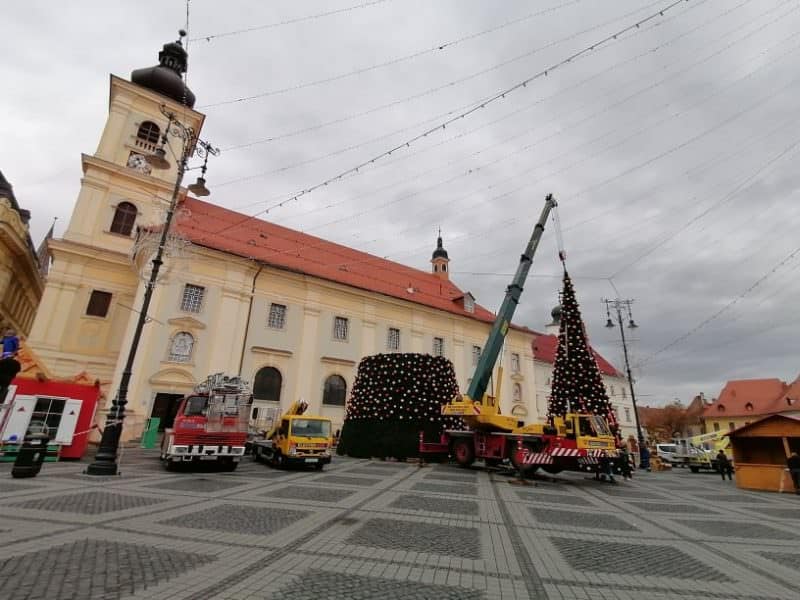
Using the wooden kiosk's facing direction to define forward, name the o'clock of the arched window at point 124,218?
The arched window is roughly at 2 o'clock from the wooden kiosk.

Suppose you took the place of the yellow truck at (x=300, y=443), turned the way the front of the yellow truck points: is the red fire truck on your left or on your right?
on your right

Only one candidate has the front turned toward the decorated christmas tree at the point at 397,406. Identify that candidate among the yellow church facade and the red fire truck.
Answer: the yellow church facade

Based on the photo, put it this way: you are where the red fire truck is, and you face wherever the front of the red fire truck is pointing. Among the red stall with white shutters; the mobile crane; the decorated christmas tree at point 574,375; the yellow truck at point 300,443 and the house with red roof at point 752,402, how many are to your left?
4

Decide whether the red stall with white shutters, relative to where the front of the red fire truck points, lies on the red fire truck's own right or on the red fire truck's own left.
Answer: on the red fire truck's own right

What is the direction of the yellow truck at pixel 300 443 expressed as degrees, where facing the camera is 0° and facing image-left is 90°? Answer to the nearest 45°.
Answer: approximately 315°

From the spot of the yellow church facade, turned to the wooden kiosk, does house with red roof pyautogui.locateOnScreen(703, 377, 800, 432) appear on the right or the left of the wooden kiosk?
left

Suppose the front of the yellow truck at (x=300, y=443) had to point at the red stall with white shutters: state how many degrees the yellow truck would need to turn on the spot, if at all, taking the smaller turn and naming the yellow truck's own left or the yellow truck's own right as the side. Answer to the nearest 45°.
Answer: approximately 135° to the yellow truck's own right

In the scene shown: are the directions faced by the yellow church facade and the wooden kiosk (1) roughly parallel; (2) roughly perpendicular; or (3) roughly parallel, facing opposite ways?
roughly perpendicular
